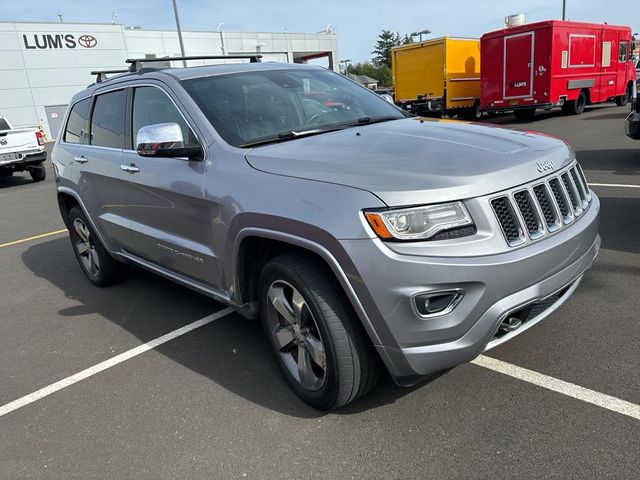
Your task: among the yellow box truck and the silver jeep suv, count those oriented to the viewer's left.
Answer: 0

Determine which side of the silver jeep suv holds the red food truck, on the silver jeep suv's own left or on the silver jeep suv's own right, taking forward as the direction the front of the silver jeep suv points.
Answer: on the silver jeep suv's own left

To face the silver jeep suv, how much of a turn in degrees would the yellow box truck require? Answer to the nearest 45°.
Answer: approximately 135° to its right

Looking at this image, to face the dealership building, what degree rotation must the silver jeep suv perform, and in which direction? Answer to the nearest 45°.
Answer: approximately 180°

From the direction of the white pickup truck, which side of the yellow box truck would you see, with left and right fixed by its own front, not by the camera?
back

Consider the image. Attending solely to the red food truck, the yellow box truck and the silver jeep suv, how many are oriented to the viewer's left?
0

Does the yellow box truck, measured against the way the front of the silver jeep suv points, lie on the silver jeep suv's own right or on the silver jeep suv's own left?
on the silver jeep suv's own left

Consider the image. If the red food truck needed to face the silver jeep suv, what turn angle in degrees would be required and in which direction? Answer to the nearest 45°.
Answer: approximately 135° to its right

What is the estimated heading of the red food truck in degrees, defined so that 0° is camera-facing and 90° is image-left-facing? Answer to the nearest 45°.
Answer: approximately 225°

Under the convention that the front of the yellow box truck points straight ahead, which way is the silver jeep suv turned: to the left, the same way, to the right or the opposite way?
to the right

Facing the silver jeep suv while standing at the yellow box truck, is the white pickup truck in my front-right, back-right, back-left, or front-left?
front-right

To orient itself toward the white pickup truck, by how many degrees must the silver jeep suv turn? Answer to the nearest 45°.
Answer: approximately 180°

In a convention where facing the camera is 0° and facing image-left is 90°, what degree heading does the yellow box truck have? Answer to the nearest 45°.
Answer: approximately 225°

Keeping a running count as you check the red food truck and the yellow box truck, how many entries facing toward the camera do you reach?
0
